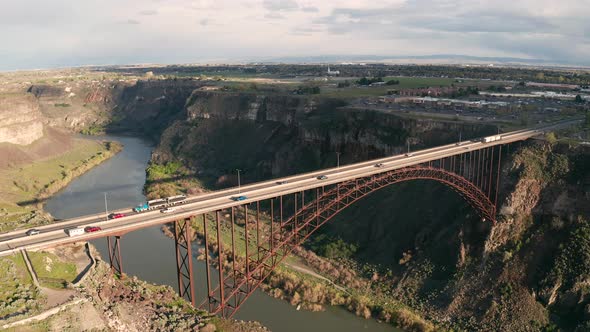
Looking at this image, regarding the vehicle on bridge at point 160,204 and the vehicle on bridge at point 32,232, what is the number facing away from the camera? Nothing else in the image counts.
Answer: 0

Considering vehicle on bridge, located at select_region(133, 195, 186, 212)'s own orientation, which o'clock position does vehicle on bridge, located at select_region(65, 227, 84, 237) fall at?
vehicle on bridge, located at select_region(65, 227, 84, 237) is roughly at 12 o'clock from vehicle on bridge, located at select_region(133, 195, 186, 212).

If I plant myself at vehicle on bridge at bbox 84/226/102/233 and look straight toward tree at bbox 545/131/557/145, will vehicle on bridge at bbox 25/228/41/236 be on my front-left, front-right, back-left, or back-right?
back-left

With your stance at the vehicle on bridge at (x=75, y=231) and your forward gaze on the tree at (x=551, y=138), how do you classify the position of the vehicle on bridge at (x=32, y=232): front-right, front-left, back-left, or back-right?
back-left

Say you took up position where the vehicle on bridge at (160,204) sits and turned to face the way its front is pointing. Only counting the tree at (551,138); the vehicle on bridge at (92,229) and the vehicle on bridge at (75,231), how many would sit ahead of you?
2

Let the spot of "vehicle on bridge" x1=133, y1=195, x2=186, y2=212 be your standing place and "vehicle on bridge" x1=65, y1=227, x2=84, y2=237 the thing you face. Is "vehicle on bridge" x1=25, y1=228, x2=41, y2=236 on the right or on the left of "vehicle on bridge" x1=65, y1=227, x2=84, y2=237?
right

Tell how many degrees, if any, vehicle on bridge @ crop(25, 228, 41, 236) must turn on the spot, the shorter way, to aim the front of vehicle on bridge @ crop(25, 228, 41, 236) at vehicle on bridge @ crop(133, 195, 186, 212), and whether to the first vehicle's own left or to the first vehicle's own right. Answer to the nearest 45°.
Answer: approximately 135° to the first vehicle's own left

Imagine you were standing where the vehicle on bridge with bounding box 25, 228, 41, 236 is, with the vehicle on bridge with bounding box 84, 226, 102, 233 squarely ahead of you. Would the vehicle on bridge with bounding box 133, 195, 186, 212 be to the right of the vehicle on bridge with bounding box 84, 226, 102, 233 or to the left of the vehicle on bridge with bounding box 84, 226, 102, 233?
left

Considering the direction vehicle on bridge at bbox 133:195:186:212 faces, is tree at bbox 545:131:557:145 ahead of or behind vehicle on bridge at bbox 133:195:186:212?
behind

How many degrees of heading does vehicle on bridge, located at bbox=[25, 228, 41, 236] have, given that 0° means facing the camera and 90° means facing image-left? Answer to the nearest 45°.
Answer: approximately 45°
